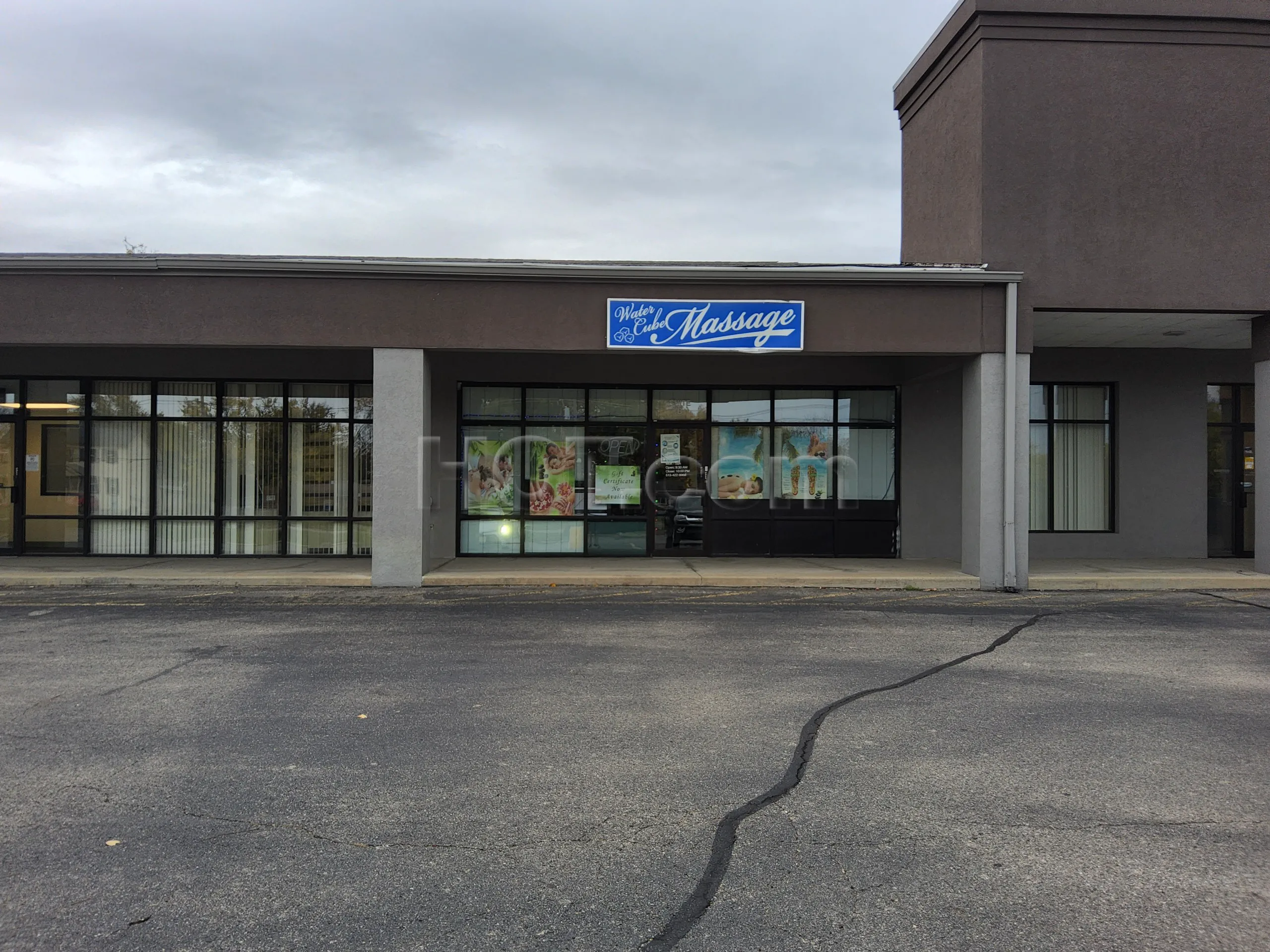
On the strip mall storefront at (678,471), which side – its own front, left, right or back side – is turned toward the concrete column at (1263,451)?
left

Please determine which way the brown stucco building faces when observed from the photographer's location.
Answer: facing the viewer

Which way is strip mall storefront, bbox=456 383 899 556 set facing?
toward the camera

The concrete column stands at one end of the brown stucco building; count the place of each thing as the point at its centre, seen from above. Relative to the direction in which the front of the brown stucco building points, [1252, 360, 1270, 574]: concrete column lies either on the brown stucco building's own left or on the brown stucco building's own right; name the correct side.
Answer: on the brown stucco building's own left
